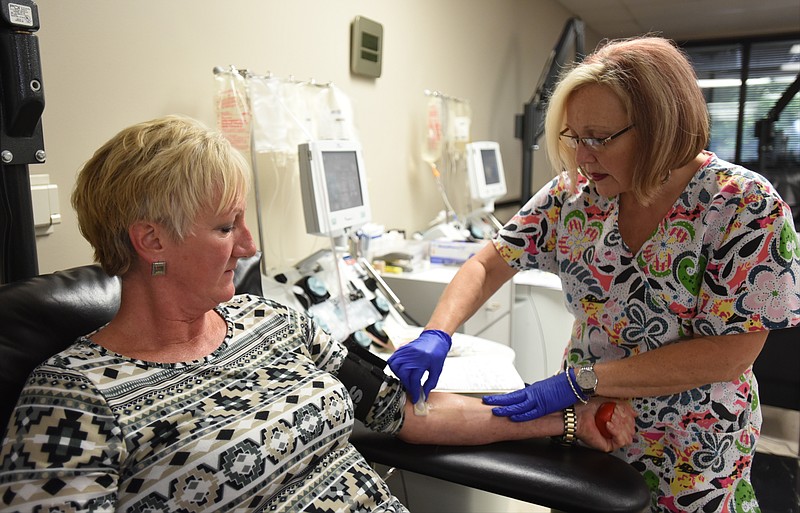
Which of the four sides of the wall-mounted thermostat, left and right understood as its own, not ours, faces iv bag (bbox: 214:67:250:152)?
right

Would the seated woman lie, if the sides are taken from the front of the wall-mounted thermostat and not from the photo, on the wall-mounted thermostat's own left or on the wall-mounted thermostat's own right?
on the wall-mounted thermostat's own right

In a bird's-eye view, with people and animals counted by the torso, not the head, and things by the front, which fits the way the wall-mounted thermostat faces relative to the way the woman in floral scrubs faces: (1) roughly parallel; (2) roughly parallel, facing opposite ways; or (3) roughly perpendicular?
roughly perpendicular

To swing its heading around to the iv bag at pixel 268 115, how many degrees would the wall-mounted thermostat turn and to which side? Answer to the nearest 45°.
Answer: approximately 45° to its right

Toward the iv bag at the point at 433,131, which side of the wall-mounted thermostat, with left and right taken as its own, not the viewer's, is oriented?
left

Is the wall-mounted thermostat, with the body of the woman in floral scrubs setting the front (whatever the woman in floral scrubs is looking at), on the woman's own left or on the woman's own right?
on the woman's own right

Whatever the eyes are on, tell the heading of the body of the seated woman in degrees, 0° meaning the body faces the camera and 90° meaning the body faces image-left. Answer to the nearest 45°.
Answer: approximately 315°

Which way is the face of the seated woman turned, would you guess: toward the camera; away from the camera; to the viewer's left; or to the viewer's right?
to the viewer's right
